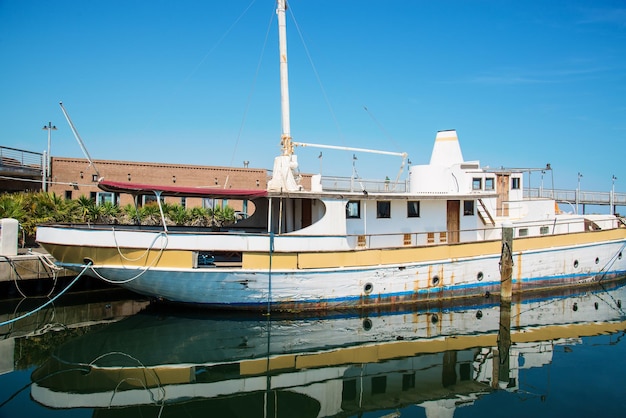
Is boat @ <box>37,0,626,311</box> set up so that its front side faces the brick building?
no
